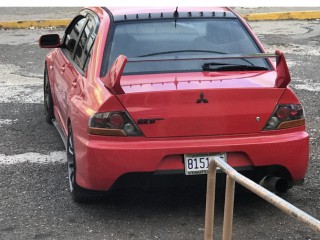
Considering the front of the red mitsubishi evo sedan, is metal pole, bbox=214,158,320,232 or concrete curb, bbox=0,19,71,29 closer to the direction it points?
the concrete curb

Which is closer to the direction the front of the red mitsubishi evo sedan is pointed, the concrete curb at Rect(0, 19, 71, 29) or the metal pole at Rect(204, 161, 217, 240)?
the concrete curb

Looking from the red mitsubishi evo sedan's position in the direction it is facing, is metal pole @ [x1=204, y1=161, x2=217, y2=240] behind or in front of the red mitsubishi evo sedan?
behind

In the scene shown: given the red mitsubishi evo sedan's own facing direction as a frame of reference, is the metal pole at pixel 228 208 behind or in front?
behind

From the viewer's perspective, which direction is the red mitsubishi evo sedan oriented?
away from the camera

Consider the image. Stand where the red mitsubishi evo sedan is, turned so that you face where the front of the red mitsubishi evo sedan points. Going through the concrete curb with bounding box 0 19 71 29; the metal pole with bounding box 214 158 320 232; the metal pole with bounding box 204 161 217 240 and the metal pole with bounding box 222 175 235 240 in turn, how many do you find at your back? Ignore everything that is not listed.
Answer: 3

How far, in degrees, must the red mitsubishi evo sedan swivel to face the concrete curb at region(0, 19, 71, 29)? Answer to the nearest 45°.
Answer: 0° — it already faces it

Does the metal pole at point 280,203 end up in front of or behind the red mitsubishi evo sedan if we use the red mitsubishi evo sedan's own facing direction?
behind
